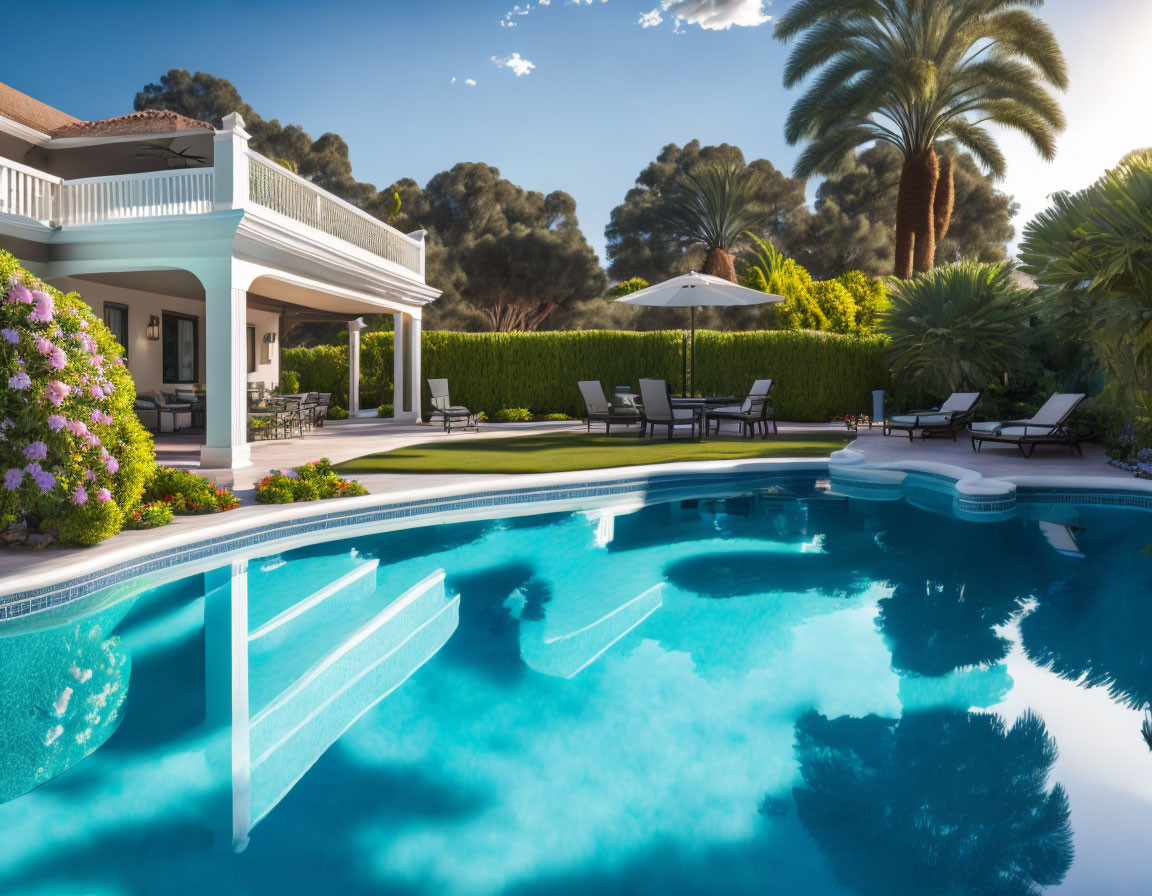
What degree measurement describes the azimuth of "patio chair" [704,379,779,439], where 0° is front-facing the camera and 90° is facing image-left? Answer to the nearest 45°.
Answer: approximately 90°

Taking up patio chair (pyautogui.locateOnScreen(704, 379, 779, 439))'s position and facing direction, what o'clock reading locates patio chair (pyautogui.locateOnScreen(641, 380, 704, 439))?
patio chair (pyautogui.locateOnScreen(641, 380, 704, 439)) is roughly at 11 o'clock from patio chair (pyautogui.locateOnScreen(704, 379, 779, 439)).

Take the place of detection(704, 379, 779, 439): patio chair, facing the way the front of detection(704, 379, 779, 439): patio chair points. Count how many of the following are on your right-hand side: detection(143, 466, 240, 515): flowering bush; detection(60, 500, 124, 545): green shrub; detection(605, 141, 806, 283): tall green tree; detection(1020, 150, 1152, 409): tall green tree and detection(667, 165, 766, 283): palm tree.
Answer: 2

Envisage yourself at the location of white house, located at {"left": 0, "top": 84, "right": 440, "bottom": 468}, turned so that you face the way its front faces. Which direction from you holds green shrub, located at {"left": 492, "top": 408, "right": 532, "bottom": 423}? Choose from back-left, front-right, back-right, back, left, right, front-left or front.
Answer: left

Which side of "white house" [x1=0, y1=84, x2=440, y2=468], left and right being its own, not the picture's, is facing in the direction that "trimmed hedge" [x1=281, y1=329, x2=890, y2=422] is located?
left

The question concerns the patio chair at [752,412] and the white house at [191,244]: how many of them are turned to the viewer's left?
1

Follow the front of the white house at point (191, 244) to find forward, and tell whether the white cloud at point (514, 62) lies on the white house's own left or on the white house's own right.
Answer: on the white house's own left

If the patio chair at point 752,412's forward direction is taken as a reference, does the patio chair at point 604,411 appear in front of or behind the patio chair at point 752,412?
in front

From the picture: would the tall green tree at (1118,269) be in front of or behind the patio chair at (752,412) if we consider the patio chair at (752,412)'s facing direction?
behind

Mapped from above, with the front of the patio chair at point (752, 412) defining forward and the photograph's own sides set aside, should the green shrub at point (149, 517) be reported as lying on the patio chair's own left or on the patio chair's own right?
on the patio chair's own left

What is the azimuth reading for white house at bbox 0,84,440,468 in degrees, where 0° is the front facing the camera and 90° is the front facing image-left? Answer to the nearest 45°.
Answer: approximately 315°

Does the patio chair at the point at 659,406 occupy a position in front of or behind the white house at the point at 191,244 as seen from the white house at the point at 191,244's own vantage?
in front

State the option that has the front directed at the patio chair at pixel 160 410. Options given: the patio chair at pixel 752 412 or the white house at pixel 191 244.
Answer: the patio chair at pixel 752 412
